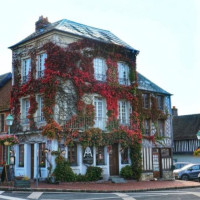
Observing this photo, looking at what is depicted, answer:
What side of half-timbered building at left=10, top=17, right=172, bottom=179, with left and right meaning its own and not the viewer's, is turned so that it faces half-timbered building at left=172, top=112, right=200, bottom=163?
left

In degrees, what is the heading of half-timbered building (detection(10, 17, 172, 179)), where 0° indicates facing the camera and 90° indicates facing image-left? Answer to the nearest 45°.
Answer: approximately 315°
